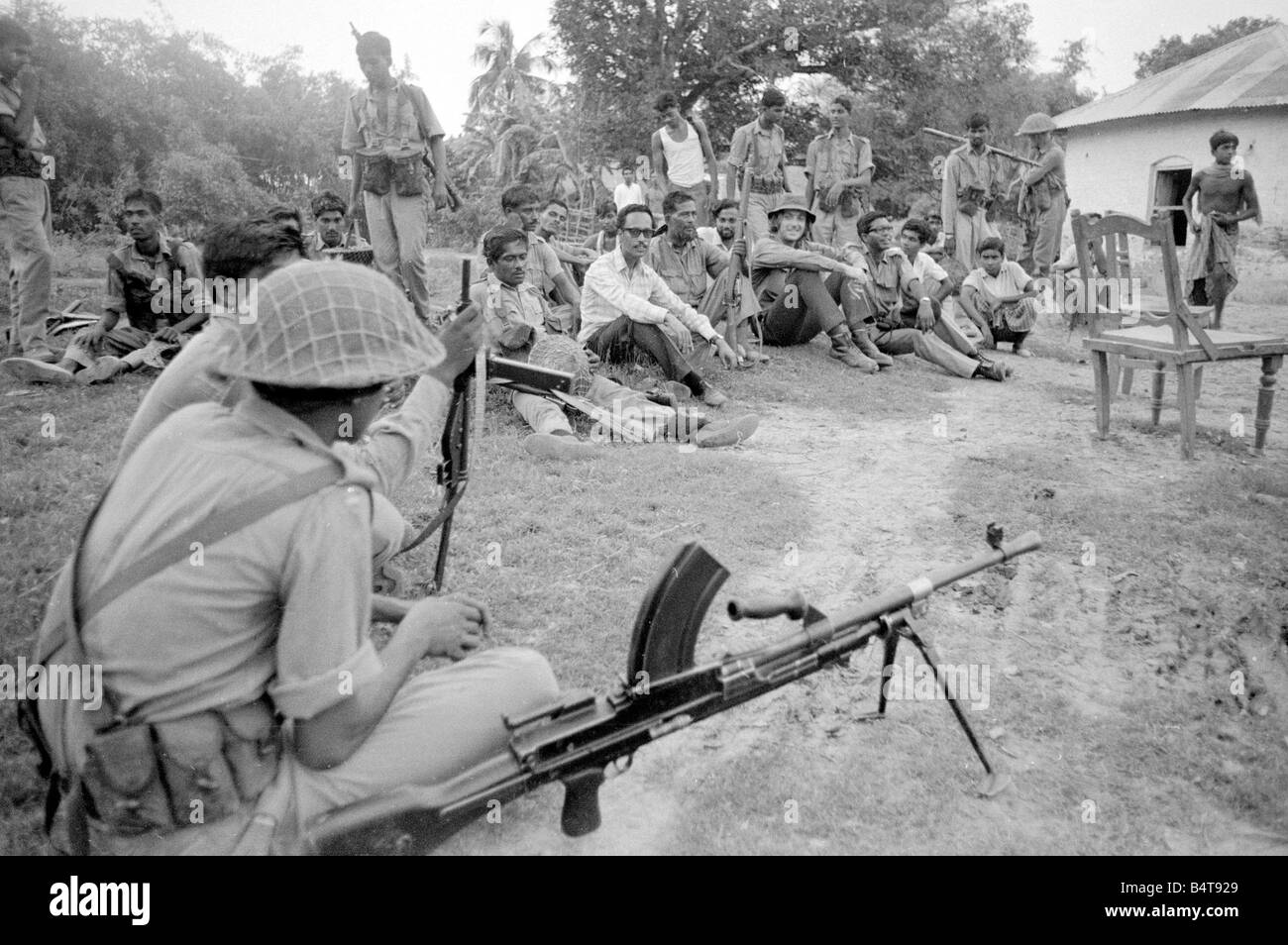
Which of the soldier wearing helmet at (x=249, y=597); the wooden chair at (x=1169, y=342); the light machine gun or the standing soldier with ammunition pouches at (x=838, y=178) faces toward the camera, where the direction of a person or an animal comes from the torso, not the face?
the standing soldier with ammunition pouches

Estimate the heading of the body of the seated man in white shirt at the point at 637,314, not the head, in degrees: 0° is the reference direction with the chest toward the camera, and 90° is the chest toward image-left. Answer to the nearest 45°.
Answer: approximately 315°

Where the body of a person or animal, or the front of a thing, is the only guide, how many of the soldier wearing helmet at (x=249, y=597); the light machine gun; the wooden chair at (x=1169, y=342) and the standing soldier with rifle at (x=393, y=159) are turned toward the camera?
1

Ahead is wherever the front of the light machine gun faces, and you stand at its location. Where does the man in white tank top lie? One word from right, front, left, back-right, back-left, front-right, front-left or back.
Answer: front-left

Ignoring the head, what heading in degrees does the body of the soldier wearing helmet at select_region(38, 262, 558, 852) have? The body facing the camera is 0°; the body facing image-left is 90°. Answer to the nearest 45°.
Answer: approximately 225°

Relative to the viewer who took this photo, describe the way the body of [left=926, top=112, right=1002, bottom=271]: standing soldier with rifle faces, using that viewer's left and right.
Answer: facing the viewer

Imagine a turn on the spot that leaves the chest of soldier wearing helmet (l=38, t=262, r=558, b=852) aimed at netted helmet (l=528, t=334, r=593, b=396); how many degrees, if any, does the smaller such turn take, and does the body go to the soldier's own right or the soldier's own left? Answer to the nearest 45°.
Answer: approximately 45° to the soldier's own left

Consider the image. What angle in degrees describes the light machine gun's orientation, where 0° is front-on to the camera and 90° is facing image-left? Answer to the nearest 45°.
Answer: approximately 225°
